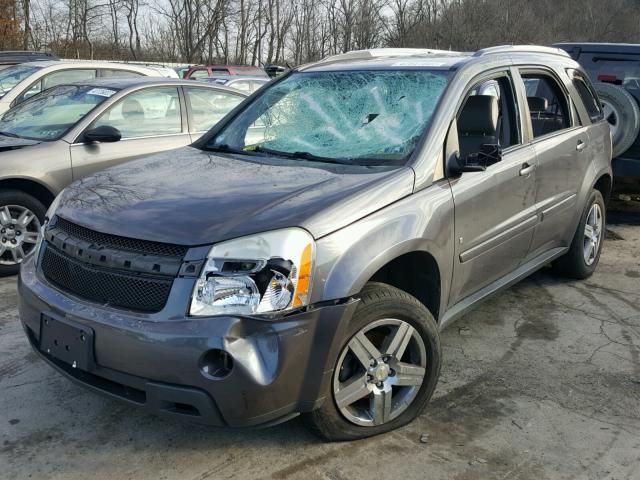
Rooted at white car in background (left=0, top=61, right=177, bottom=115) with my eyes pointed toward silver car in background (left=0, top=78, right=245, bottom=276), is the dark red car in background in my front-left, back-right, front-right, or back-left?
back-left

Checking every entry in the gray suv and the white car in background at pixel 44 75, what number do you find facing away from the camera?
0

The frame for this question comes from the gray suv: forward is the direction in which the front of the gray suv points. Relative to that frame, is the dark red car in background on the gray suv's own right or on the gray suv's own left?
on the gray suv's own right

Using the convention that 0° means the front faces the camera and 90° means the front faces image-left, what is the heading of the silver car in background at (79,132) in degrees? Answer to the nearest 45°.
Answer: approximately 45°

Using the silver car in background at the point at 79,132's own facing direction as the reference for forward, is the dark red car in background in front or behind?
behind

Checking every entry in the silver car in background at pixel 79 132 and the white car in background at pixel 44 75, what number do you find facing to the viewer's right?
0

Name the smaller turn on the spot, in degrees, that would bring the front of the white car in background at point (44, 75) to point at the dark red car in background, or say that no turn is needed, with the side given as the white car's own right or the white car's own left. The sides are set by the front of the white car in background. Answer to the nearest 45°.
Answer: approximately 135° to the white car's own right

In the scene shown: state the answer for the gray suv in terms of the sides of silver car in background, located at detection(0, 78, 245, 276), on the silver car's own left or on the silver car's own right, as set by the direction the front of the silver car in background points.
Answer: on the silver car's own left

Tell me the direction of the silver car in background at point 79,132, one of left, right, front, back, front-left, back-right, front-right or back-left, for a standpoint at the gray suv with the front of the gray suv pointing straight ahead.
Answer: right
